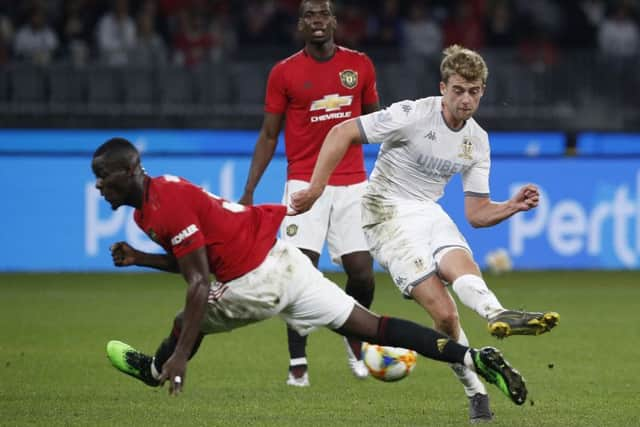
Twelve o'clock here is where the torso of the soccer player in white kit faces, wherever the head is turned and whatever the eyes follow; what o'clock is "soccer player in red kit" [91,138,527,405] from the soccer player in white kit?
The soccer player in red kit is roughly at 3 o'clock from the soccer player in white kit.

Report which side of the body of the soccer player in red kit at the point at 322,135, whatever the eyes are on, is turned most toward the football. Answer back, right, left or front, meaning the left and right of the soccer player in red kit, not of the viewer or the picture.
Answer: front

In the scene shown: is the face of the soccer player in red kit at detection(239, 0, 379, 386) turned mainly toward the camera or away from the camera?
toward the camera

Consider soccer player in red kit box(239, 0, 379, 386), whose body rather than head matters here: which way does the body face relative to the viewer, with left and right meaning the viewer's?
facing the viewer

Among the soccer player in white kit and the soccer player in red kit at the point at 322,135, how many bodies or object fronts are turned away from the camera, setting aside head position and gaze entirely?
0

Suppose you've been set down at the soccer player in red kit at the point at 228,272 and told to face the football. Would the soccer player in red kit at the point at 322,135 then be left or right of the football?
left
